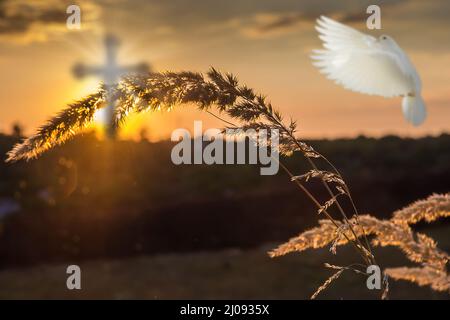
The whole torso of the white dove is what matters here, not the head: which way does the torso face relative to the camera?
to the viewer's left

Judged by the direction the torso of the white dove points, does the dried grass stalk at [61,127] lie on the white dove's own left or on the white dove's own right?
on the white dove's own left
